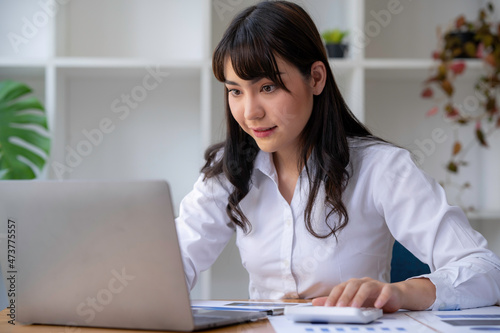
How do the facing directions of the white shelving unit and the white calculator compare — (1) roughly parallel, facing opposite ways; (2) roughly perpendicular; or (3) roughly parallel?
roughly parallel, facing opposite ways

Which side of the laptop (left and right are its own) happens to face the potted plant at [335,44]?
front

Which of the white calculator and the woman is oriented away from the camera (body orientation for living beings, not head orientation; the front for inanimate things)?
the white calculator

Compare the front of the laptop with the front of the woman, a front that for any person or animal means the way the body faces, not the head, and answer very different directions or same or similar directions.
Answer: very different directions

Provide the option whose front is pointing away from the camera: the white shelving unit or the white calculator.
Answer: the white calculator

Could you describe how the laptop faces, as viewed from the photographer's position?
facing away from the viewer and to the right of the viewer

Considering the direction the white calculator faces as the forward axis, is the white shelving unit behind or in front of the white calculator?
in front

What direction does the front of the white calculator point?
away from the camera

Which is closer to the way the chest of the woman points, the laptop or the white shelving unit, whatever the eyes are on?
the laptop

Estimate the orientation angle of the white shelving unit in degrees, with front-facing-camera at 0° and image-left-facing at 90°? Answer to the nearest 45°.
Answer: approximately 0°

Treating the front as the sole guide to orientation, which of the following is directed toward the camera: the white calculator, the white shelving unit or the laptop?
the white shelving unit

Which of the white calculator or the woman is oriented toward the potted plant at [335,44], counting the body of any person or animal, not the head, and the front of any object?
the white calculator

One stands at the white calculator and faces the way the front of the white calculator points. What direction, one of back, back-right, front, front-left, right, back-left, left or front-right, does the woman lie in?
front

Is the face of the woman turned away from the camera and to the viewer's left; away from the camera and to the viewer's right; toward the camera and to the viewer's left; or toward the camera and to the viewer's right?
toward the camera and to the viewer's left

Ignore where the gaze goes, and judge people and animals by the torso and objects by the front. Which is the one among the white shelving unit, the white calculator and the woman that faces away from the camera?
the white calculator

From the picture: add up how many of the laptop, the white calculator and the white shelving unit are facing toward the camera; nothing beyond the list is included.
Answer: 1

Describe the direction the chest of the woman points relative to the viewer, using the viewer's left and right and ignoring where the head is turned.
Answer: facing the viewer and to the left of the viewer

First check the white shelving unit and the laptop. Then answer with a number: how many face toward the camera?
1

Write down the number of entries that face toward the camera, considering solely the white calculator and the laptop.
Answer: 0

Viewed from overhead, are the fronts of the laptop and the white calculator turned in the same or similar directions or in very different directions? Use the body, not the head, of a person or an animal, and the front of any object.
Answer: same or similar directions

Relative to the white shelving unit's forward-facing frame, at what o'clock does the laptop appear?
The laptop is roughly at 12 o'clock from the white shelving unit.
